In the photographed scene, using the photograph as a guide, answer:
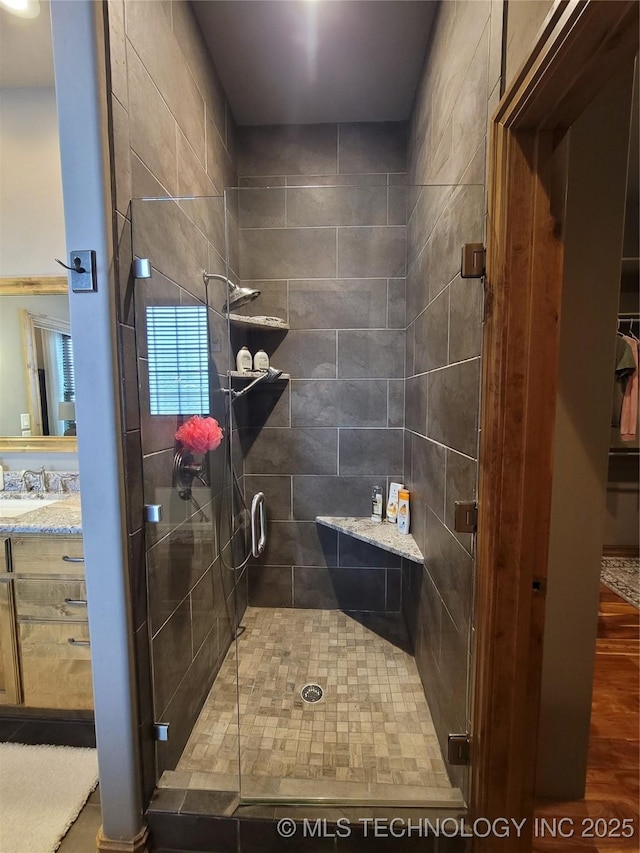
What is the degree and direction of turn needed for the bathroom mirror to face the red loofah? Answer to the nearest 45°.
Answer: approximately 45° to its left

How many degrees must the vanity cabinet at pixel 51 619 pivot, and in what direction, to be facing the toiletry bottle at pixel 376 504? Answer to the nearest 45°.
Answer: approximately 90° to its left

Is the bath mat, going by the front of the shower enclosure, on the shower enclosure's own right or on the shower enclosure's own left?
on the shower enclosure's own right

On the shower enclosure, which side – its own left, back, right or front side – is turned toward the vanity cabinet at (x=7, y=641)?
right

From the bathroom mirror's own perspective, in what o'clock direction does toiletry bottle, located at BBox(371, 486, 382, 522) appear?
The toiletry bottle is roughly at 10 o'clock from the bathroom mirror.
